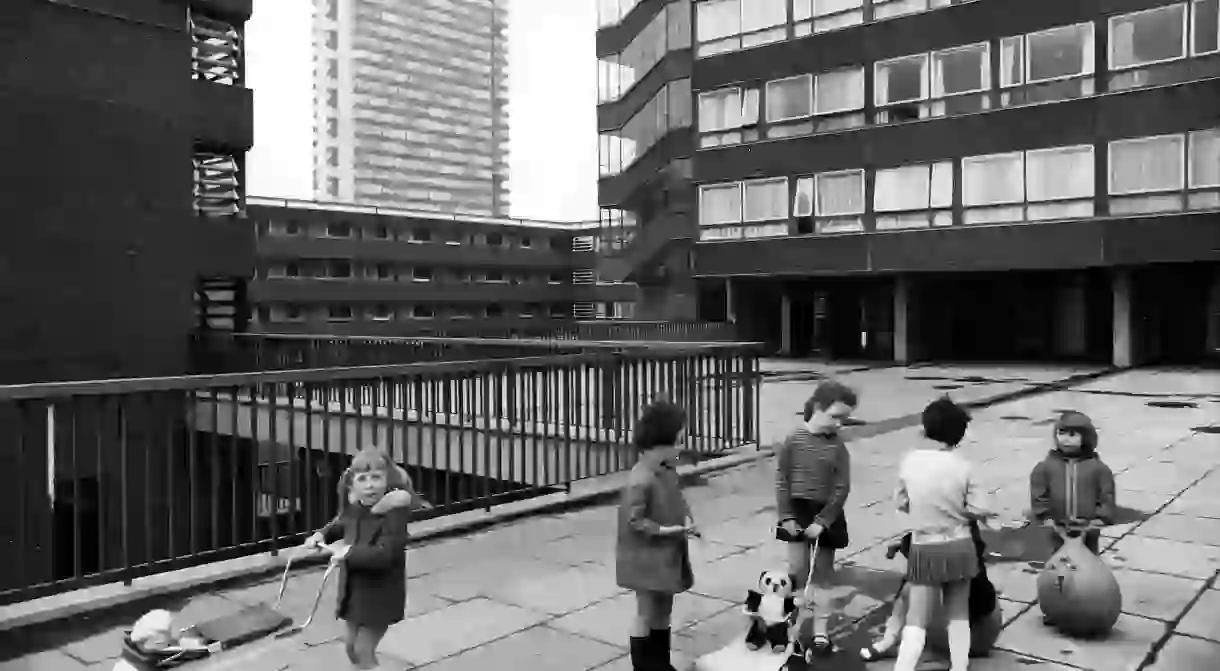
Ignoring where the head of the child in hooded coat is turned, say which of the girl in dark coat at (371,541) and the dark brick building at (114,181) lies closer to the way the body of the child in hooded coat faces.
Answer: the girl in dark coat

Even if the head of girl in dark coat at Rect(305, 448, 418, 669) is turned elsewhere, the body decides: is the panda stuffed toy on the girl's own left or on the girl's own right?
on the girl's own left

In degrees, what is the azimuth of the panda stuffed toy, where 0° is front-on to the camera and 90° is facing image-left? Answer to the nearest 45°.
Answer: approximately 0°

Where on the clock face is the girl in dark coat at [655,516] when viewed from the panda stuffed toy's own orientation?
The girl in dark coat is roughly at 2 o'clock from the panda stuffed toy.

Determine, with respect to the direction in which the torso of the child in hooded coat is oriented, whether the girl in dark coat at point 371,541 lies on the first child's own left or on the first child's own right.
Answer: on the first child's own right

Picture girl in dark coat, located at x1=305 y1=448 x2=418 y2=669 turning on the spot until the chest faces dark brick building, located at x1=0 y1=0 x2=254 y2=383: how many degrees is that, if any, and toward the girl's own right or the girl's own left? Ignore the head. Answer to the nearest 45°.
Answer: approximately 135° to the girl's own right

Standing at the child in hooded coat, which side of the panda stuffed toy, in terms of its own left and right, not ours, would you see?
left

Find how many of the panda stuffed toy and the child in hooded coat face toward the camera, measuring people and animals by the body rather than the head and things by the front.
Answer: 2

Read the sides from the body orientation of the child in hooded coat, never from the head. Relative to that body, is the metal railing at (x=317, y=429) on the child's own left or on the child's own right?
on the child's own right

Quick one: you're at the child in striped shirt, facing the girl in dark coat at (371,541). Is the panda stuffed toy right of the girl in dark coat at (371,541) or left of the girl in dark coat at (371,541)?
left

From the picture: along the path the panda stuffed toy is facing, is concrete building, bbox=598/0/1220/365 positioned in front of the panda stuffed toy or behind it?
behind
